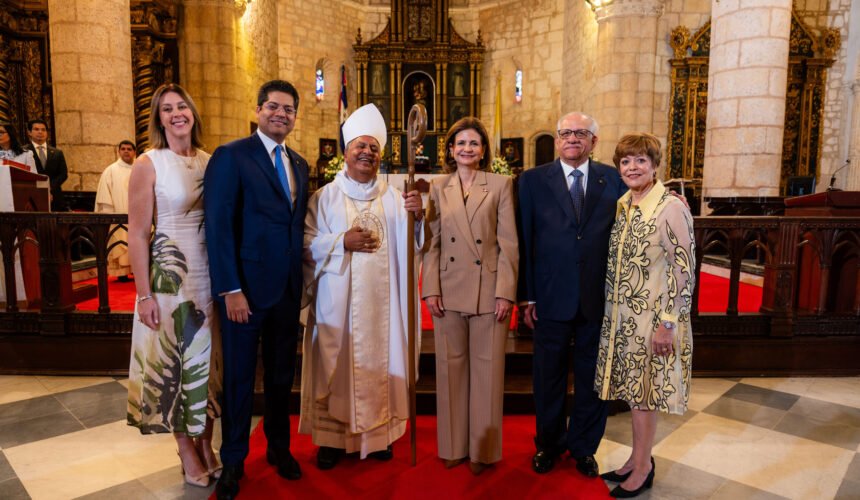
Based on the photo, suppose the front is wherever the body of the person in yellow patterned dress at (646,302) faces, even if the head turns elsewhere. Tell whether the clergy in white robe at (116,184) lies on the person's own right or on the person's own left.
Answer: on the person's own right

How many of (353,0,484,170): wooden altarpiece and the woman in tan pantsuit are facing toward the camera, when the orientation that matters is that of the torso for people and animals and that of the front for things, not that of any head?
2

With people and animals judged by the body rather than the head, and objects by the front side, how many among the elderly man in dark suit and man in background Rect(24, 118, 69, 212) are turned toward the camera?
2

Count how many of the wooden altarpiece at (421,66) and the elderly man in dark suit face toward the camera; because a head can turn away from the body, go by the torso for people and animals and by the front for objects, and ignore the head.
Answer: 2

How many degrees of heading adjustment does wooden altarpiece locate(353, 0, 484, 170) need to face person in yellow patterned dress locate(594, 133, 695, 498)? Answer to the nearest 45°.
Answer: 0° — it already faces them

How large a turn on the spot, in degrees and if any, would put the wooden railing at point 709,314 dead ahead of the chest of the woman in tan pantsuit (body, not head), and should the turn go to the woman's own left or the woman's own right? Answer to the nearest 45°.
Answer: approximately 135° to the woman's own left

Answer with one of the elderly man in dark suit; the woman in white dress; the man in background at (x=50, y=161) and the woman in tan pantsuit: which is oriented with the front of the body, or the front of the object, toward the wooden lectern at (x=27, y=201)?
the man in background

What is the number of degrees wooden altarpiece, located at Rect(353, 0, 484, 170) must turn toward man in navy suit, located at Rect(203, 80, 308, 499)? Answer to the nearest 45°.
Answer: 0° — it already faces them

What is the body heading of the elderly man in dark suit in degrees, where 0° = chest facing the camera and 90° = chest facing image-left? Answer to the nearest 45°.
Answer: approximately 0°
